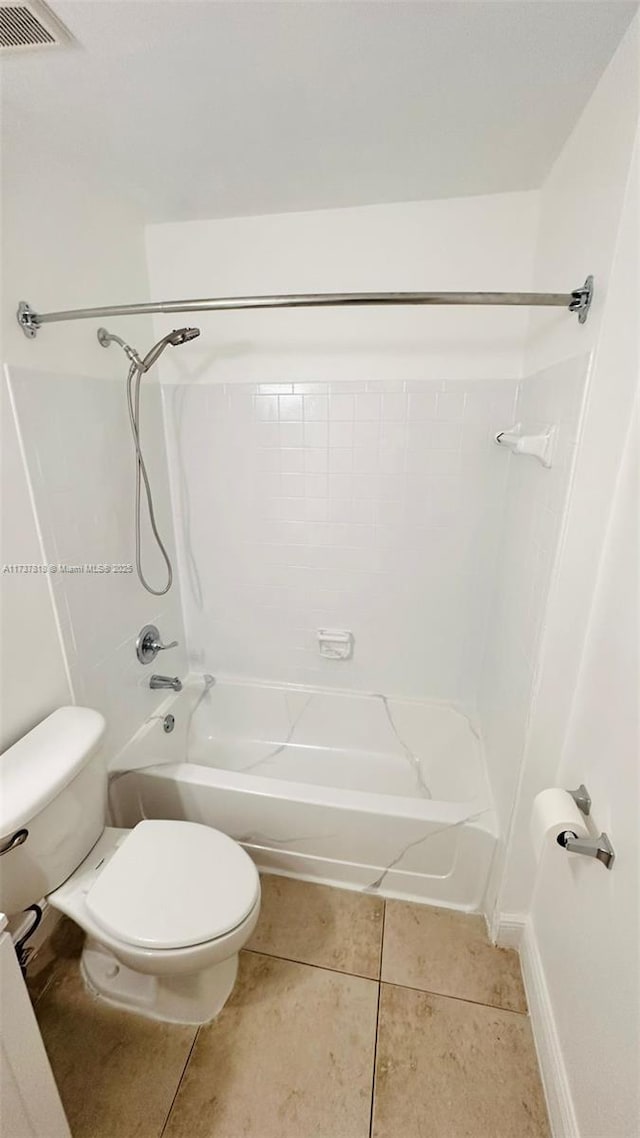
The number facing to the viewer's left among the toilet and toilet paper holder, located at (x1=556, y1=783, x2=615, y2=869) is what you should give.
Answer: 1

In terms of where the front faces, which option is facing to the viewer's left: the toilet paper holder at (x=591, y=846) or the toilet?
the toilet paper holder

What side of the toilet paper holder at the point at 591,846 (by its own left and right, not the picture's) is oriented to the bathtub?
front

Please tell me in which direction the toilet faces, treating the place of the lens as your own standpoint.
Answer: facing the viewer and to the right of the viewer

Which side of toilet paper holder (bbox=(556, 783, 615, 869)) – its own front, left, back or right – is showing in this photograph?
left

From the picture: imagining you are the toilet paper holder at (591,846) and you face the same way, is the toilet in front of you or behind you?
in front

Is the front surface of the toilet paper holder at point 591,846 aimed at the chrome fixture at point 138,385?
yes
